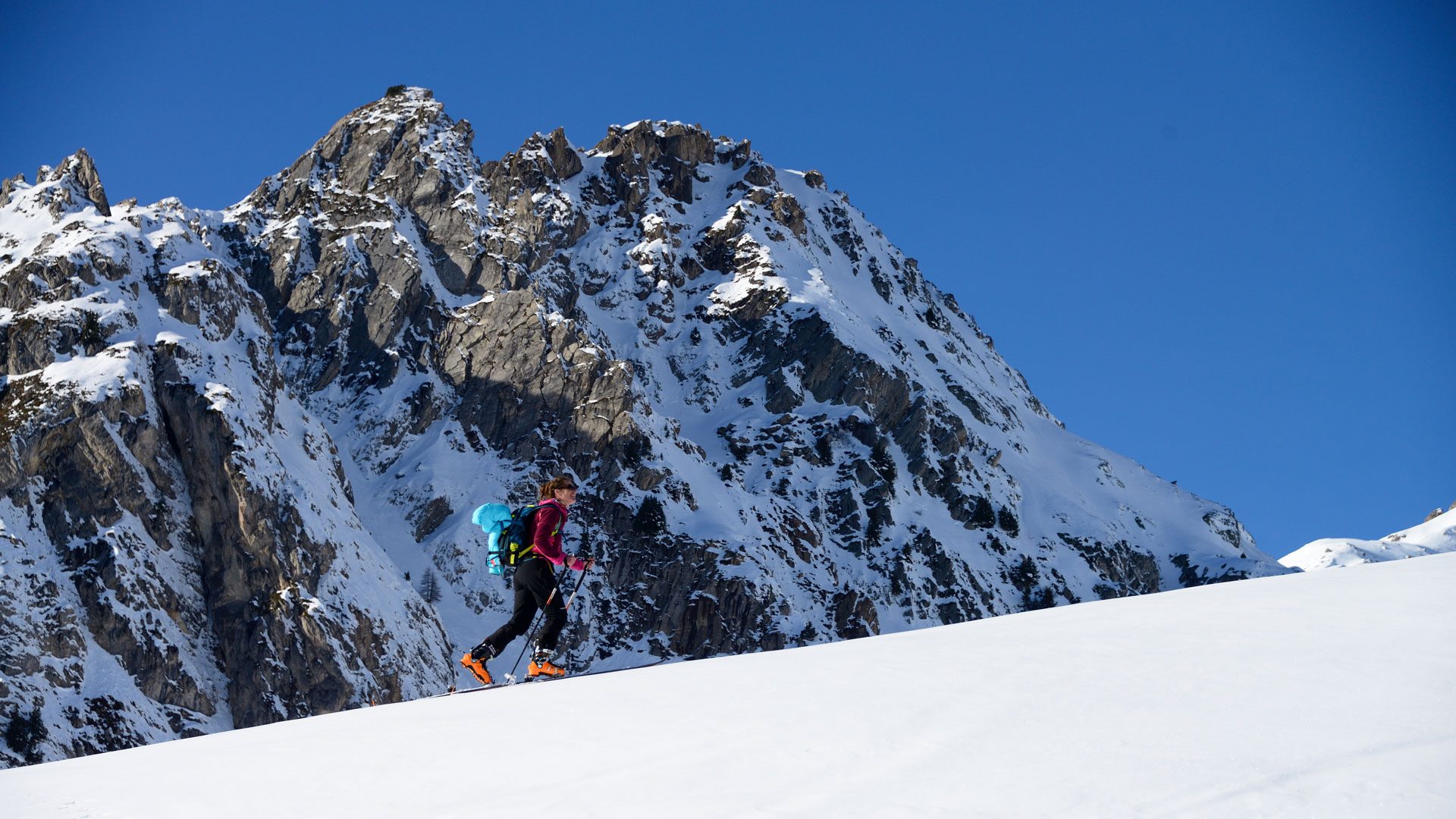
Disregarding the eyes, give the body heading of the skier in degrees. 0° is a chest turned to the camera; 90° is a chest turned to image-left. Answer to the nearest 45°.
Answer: approximately 270°

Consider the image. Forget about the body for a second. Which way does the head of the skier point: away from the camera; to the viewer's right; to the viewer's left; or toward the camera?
to the viewer's right
